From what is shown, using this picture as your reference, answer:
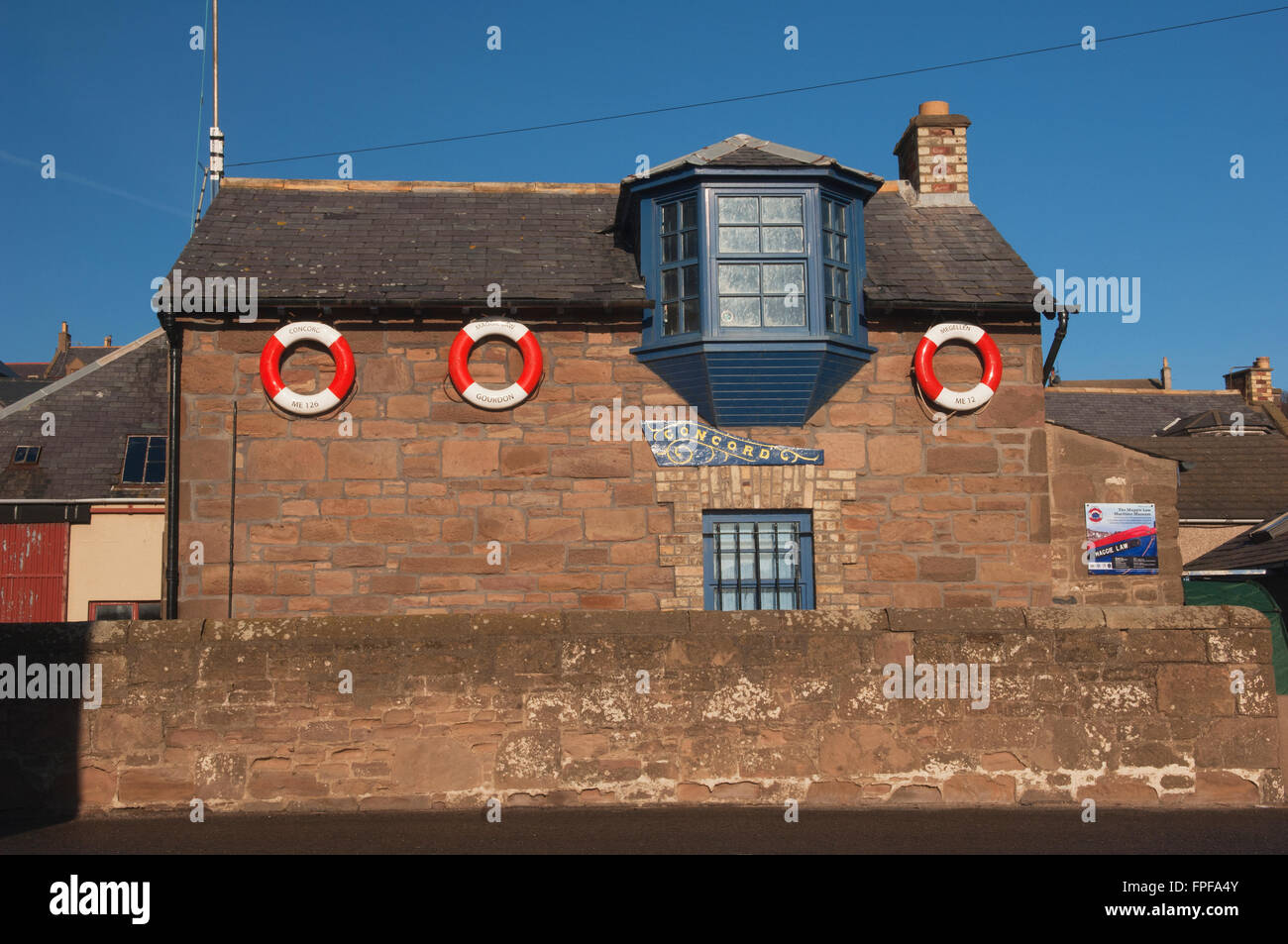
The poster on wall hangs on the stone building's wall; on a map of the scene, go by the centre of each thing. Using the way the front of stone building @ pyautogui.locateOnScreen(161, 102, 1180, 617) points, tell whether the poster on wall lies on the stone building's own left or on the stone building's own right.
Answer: on the stone building's own left

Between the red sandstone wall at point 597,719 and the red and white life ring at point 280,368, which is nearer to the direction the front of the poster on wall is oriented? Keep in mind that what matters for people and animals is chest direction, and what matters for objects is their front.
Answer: the red sandstone wall

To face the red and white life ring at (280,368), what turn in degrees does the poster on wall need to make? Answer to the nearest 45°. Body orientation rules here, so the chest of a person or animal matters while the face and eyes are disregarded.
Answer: approximately 45° to its right

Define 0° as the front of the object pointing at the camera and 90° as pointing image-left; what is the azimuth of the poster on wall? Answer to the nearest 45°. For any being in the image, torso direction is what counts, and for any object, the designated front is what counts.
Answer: approximately 0°

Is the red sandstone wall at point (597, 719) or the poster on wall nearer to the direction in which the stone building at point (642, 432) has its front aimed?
the red sandstone wall

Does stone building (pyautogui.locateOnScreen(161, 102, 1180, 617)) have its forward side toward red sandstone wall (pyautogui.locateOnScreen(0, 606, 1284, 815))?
yes

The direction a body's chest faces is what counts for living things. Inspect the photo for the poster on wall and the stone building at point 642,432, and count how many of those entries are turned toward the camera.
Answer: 2

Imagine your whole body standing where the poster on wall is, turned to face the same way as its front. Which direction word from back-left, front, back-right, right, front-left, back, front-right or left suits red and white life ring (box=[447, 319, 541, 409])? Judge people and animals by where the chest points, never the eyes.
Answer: front-right
